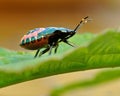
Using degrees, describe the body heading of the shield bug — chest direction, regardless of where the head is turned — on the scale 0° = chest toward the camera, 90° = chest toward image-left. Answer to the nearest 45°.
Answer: approximately 270°
